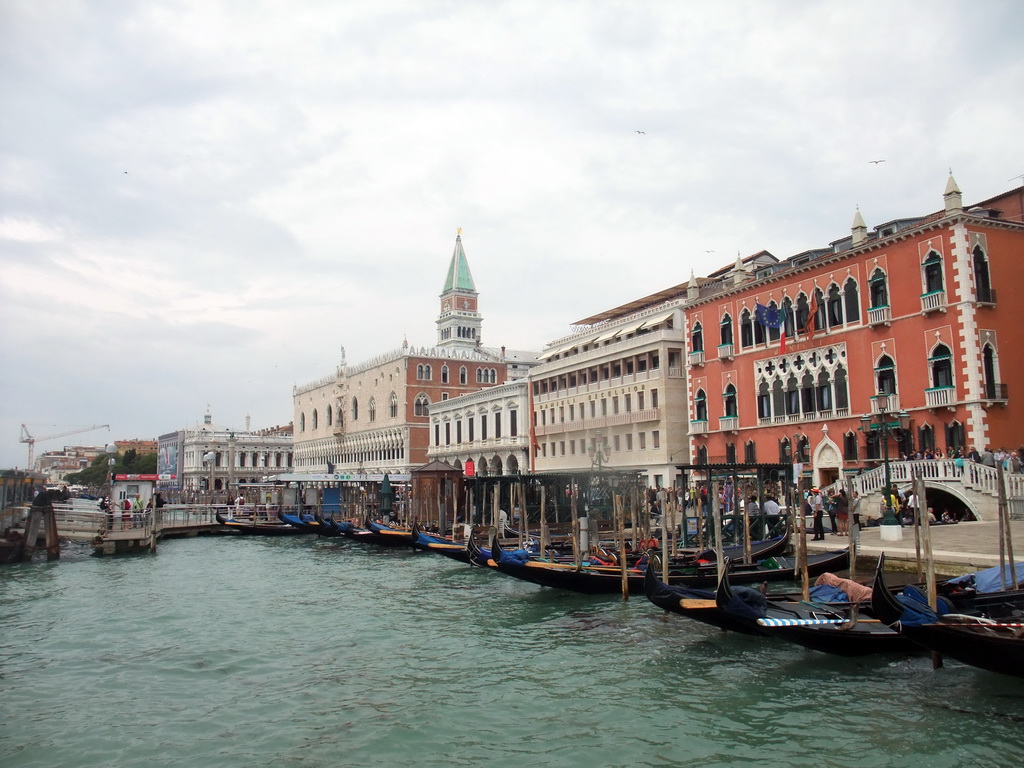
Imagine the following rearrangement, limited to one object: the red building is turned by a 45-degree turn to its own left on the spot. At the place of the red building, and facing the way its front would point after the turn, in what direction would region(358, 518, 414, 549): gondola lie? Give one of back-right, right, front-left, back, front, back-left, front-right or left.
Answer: right

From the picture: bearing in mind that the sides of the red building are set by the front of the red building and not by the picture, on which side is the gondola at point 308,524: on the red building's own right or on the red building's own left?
on the red building's own right

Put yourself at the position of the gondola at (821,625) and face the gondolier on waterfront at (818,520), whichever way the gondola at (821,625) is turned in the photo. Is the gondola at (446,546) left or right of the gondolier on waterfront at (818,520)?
left

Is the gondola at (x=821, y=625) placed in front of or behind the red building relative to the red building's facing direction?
in front

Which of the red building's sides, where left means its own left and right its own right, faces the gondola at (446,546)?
front

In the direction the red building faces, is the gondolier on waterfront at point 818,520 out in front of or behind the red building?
in front

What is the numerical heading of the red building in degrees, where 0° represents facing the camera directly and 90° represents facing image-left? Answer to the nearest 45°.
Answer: approximately 45°
